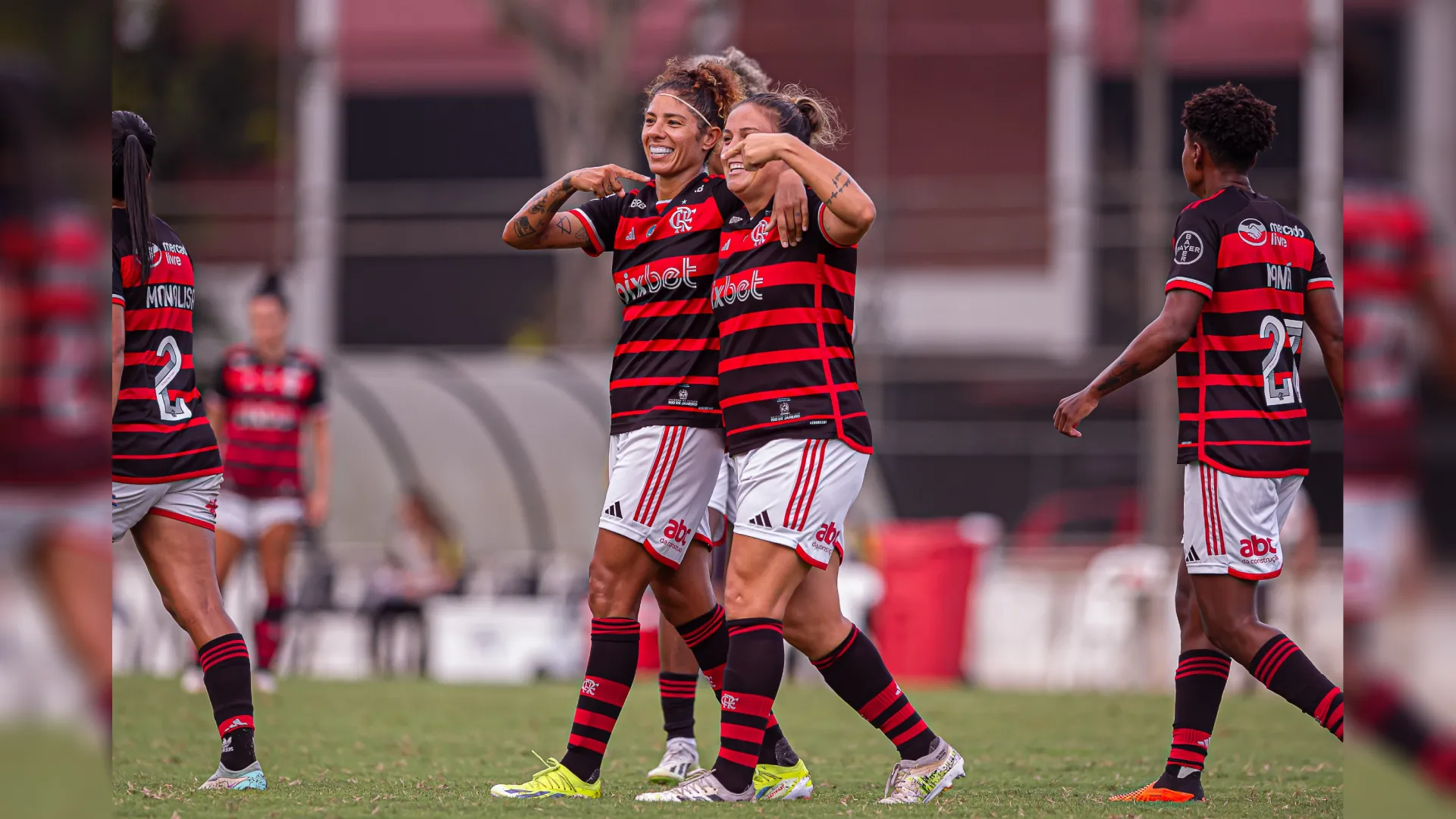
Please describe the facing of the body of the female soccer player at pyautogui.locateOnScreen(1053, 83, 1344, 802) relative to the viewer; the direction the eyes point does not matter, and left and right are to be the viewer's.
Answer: facing away from the viewer and to the left of the viewer

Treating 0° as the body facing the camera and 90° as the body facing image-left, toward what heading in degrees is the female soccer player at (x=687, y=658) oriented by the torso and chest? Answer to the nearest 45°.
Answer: approximately 45°

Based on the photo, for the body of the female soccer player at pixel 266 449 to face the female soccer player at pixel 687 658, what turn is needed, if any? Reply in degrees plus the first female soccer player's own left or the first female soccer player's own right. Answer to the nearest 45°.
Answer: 0° — they already face them

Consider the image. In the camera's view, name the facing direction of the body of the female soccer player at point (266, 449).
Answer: toward the camera

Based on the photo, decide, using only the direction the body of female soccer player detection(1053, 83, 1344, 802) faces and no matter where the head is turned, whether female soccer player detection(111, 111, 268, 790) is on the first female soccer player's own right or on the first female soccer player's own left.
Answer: on the first female soccer player's own left

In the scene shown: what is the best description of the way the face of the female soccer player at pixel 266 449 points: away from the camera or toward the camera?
toward the camera

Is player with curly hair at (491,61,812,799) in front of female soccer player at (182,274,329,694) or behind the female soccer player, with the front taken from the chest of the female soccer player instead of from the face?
in front

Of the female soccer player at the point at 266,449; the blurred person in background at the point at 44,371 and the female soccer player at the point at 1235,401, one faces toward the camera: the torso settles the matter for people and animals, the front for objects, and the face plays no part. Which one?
the female soccer player at the point at 266,449

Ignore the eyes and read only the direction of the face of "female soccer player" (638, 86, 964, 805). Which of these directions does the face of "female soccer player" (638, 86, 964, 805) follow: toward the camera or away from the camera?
toward the camera

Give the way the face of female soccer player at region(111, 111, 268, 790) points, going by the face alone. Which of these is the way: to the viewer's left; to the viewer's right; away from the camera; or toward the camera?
away from the camera

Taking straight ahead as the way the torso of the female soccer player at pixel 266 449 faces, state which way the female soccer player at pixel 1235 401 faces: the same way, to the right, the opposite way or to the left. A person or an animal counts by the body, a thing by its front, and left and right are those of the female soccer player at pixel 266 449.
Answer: the opposite way
